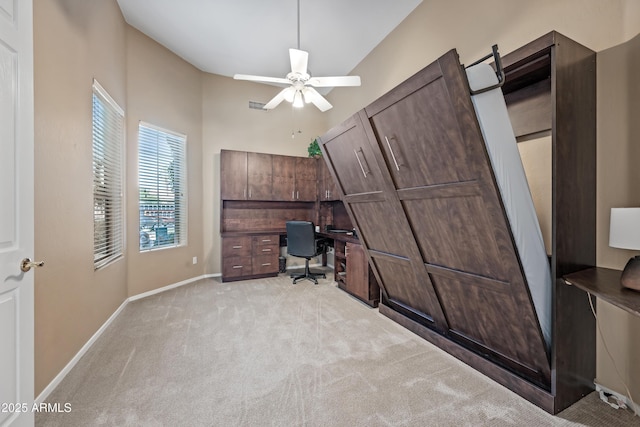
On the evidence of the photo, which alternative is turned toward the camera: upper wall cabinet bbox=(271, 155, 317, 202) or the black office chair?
the upper wall cabinet

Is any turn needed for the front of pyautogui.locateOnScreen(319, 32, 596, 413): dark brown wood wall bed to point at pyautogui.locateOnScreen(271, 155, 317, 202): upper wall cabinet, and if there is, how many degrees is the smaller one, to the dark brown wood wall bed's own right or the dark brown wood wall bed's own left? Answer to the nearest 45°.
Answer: approximately 90° to the dark brown wood wall bed's own right

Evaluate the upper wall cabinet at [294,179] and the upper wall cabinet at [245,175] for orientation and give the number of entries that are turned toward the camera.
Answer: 2

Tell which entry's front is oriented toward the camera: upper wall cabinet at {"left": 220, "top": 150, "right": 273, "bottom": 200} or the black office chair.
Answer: the upper wall cabinet

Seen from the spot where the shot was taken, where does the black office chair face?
facing away from the viewer and to the right of the viewer

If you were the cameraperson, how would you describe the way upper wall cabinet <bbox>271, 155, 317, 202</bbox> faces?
facing the viewer

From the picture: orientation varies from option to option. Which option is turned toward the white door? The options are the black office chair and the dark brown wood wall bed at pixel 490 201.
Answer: the dark brown wood wall bed

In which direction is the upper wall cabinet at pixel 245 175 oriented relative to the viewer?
toward the camera

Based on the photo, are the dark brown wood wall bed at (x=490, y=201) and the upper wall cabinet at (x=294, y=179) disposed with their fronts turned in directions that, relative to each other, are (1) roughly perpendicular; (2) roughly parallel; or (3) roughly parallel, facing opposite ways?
roughly perpendicular

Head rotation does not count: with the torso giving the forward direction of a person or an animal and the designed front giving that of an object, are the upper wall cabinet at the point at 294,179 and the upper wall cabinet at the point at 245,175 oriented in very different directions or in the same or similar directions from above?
same or similar directions

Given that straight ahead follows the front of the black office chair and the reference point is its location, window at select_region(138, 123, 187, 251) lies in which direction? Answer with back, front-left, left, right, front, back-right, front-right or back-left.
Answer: back-left

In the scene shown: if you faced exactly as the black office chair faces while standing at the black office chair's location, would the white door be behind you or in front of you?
behind

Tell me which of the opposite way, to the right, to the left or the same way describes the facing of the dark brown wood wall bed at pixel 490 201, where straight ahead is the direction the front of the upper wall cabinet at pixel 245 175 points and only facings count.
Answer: to the right

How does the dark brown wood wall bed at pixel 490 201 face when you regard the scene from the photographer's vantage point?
facing the viewer and to the left of the viewer
